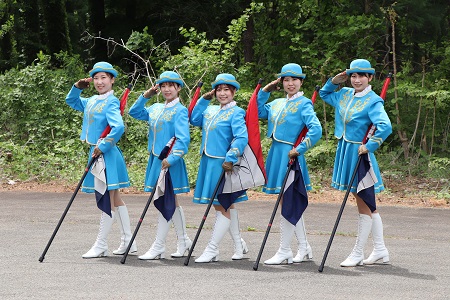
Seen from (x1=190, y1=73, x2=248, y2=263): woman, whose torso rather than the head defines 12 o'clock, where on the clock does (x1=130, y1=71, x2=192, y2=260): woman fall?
(x1=130, y1=71, x2=192, y2=260): woman is roughly at 2 o'clock from (x1=190, y1=73, x2=248, y2=263): woman.

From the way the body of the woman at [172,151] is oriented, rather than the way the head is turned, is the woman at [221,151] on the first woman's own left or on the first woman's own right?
on the first woman's own left

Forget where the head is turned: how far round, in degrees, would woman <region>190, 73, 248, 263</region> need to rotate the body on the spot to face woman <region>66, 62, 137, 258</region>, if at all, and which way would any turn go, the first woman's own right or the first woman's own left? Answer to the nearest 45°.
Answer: approximately 45° to the first woman's own right

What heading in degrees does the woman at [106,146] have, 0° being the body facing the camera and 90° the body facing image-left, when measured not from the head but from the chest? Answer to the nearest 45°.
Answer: approximately 45°

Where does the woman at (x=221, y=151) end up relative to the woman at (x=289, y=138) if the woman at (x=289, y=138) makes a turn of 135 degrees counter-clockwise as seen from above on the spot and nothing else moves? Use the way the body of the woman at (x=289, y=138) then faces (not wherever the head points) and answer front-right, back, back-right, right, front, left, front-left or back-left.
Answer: back

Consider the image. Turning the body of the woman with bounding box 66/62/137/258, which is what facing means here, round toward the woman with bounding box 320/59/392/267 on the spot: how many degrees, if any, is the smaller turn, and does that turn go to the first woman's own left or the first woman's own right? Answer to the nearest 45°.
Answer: approximately 135° to the first woman's own left

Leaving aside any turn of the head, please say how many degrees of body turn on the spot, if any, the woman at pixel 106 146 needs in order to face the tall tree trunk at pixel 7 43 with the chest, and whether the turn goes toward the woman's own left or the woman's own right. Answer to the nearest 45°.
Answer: approximately 135° to the woman's own right

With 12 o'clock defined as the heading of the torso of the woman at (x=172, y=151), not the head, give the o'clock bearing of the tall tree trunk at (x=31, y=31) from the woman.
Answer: The tall tree trunk is roughly at 4 o'clock from the woman.

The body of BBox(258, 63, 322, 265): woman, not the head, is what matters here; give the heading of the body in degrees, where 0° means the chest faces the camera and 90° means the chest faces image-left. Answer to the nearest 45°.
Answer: approximately 45°

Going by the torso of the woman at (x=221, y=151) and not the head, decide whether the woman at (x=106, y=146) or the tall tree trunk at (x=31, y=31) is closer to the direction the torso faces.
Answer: the woman
